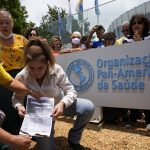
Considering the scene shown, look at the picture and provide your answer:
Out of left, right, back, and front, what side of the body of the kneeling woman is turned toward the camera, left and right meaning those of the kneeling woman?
front

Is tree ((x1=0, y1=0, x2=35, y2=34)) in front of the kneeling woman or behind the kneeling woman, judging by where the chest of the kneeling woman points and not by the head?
behind

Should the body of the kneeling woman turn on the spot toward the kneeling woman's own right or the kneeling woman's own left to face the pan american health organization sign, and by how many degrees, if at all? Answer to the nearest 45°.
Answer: approximately 135° to the kneeling woman's own left

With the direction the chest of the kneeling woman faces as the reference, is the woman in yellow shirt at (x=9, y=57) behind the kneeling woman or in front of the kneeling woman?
behind

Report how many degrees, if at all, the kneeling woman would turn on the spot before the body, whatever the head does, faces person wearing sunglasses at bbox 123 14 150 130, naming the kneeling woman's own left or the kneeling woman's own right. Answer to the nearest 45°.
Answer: approximately 135° to the kneeling woman's own left
